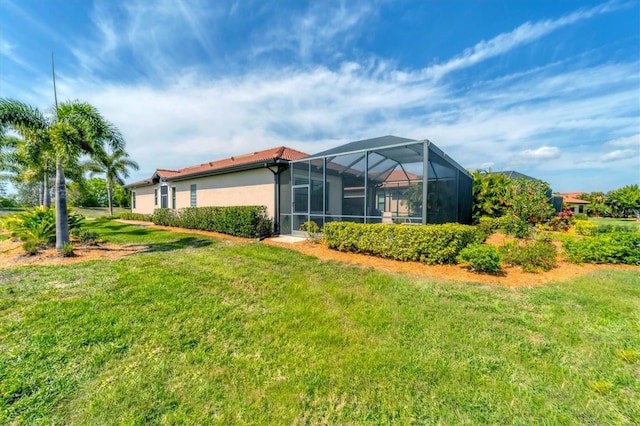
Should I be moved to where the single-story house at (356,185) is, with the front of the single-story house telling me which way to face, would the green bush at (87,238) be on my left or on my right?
on my left

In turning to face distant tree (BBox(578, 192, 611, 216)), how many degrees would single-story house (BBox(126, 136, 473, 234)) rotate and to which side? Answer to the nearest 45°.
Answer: approximately 90° to its right

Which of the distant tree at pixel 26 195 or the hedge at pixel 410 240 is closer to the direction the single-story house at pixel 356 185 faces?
the distant tree

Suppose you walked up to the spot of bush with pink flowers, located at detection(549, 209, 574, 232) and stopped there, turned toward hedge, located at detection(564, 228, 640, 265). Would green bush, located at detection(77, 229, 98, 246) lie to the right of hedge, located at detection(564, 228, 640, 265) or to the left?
right

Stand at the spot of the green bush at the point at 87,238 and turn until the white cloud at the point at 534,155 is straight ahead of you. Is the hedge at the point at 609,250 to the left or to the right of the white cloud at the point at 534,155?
right
